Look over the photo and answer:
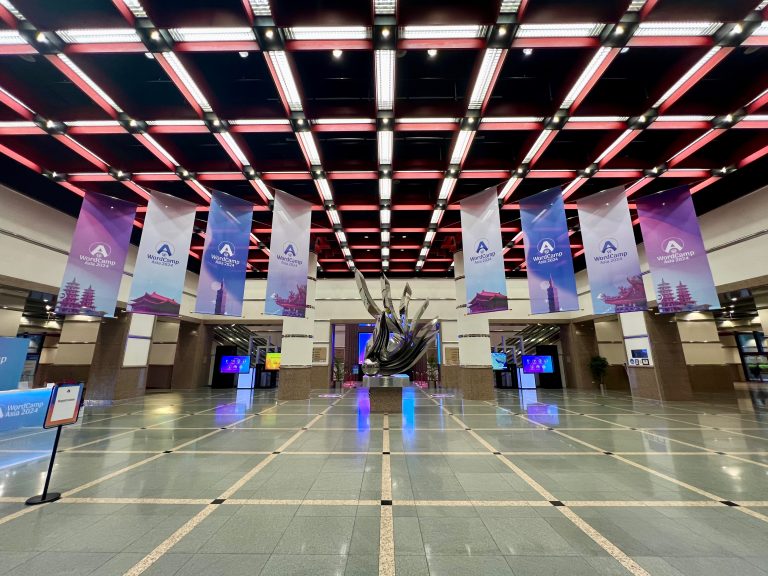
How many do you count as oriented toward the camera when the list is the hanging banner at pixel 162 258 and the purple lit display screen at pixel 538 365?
2

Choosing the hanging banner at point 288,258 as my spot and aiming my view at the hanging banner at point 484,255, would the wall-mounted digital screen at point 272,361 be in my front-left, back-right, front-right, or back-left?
back-left

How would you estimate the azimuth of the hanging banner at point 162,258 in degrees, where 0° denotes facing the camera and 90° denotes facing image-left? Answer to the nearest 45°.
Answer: approximately 0°

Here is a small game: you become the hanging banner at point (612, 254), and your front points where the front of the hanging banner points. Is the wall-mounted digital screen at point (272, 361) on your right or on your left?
on your right

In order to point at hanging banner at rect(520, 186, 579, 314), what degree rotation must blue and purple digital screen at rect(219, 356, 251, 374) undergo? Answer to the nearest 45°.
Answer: approximately 45° to its left

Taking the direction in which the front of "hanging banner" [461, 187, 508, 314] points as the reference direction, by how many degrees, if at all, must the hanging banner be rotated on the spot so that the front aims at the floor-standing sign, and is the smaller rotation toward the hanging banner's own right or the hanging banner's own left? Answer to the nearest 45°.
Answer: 0° — it already faces it

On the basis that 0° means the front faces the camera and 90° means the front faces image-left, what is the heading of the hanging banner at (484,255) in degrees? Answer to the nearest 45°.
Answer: approximately 45°

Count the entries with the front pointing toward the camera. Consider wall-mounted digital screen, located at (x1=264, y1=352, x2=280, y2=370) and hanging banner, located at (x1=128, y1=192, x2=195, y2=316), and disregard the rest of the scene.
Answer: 2

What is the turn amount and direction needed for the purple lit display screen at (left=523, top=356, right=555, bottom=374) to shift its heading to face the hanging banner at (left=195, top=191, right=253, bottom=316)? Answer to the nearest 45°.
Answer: approximately 45° to its right

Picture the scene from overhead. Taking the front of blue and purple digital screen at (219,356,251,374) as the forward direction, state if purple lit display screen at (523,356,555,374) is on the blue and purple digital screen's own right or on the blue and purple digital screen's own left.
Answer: on the blue and purple digital screen's own left
